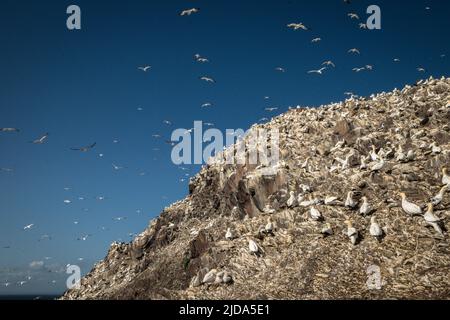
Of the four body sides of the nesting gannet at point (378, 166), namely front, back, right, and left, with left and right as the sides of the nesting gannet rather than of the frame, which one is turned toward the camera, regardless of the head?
right

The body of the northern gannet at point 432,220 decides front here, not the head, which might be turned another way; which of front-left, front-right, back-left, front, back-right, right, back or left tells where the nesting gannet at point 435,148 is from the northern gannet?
right

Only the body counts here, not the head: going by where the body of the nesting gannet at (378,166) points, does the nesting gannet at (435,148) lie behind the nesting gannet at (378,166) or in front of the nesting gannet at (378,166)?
in front

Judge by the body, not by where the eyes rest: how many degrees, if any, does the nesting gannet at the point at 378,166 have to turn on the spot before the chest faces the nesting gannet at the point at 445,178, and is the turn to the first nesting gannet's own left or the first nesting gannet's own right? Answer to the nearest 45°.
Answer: approximately 45° to the first nesting gannet's own right

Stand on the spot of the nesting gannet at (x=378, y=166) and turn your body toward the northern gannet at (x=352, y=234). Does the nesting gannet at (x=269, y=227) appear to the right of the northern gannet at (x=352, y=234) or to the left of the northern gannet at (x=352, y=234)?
right

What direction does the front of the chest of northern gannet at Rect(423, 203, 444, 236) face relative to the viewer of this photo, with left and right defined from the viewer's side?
facing to the left of the viewer

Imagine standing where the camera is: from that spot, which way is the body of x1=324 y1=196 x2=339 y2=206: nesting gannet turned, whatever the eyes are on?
to the viewer's left
